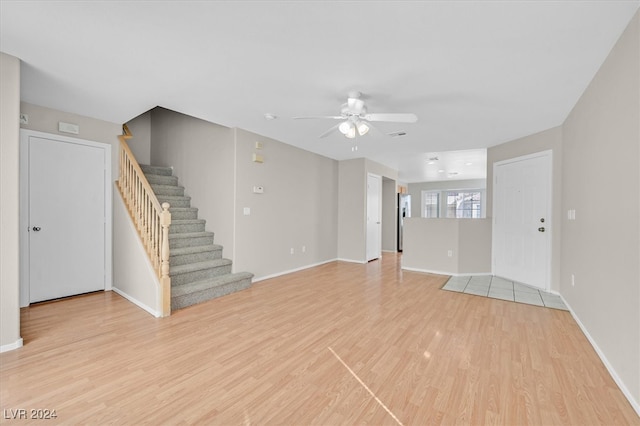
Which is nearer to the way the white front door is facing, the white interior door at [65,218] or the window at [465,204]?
the white interior door

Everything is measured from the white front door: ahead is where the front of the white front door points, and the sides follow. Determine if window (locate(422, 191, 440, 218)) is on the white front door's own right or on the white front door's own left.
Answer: on the white front door's own right

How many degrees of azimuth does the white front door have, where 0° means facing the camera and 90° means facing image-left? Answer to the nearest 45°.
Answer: approximately 45°

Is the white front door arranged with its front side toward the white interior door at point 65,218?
yes

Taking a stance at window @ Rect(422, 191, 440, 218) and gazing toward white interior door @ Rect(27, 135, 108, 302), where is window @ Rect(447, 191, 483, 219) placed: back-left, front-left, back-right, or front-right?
back-left

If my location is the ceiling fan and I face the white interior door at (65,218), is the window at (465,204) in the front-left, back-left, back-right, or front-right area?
back-right

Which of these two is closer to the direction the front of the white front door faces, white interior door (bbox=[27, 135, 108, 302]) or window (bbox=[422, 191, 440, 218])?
the white interior door
